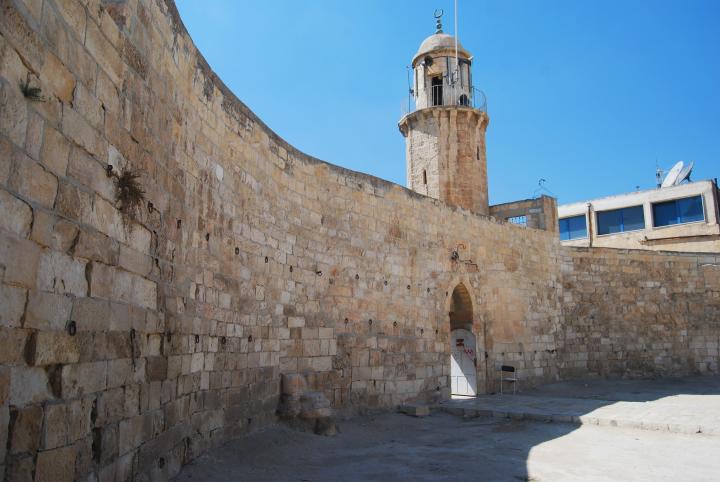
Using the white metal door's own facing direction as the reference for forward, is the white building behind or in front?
behind

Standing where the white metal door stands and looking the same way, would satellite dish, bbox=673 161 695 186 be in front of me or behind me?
behind

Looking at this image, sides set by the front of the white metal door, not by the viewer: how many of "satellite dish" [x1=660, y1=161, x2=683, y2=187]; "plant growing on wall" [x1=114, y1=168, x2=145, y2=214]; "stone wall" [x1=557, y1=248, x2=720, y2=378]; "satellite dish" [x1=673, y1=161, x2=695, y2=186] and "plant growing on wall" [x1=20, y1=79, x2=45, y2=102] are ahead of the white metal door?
2

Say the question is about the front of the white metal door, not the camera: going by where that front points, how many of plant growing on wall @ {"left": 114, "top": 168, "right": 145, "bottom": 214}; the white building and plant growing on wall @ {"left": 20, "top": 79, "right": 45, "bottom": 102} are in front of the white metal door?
2

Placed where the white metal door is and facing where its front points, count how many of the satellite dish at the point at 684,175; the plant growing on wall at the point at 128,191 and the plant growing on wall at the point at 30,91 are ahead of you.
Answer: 2

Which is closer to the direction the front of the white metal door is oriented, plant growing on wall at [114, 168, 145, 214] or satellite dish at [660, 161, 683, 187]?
the plant growing on wall

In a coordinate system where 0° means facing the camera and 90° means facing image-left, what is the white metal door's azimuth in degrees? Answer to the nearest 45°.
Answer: approximately 0°
